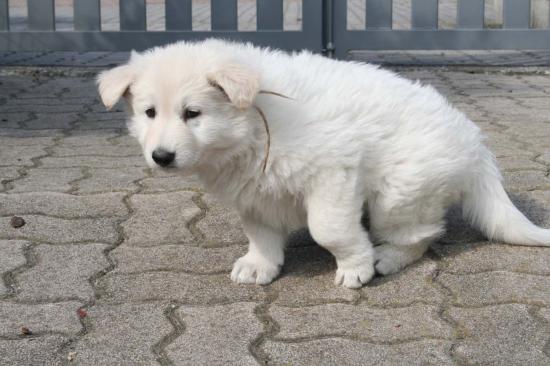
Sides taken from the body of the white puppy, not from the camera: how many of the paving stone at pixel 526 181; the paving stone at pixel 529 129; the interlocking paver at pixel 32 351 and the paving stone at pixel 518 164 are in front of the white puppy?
1

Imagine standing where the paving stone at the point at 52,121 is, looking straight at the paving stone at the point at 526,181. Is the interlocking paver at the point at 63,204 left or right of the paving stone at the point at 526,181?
right

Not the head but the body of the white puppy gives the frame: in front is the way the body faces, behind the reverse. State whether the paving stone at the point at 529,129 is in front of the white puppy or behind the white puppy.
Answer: behind

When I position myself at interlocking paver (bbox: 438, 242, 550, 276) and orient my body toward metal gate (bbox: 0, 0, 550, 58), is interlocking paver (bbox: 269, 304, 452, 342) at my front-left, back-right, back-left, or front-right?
back-left

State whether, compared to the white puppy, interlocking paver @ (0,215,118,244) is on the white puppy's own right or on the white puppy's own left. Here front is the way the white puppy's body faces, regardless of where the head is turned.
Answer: on the white puppy's own right

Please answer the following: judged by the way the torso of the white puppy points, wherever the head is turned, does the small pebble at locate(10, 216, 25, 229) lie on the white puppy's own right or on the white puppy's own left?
on the white puppy's own right

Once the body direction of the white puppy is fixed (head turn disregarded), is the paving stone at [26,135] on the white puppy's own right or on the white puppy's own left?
on the white puppy's own right

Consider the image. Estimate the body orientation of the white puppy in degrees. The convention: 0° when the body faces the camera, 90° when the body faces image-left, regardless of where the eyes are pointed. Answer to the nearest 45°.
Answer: approximately 45°

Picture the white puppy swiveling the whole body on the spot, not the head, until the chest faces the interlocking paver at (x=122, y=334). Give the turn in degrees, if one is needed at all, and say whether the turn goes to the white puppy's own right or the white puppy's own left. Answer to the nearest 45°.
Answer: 0° — it already faces it

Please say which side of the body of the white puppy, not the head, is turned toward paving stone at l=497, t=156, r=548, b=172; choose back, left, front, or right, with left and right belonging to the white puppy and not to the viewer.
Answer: back

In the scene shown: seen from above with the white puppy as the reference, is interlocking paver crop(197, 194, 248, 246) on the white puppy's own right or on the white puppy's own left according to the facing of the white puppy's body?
on the white puppy's own right

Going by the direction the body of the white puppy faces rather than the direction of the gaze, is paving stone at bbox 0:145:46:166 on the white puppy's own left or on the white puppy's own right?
on the white puppy's own right

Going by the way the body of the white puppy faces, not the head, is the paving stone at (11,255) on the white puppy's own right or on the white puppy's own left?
on the white puppy's own right
